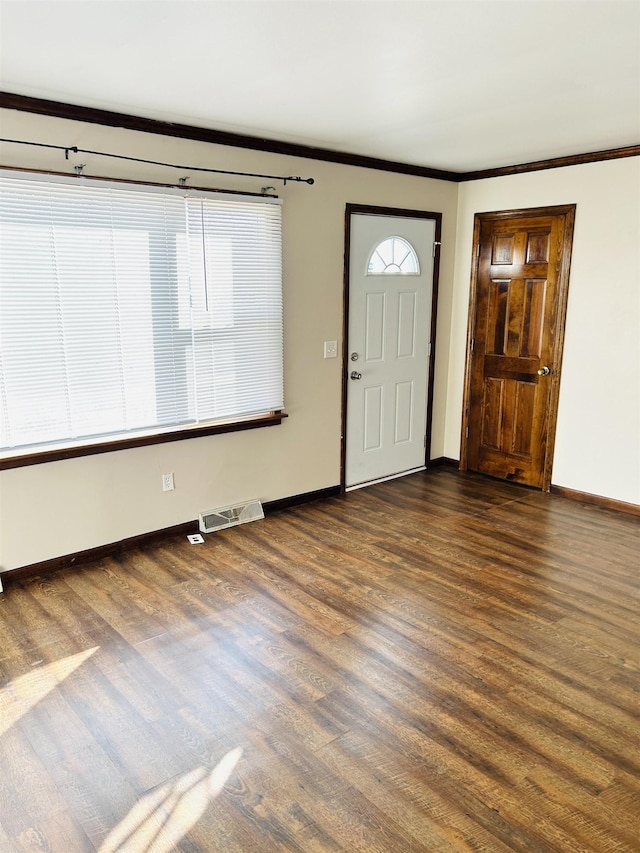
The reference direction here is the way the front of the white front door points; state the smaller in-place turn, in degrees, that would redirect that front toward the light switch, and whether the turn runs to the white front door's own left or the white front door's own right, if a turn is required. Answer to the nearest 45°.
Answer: approximately 90° to the white front door's own right

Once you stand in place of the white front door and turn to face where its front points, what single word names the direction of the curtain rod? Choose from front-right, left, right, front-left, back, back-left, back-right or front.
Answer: right

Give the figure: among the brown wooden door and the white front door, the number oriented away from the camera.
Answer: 0

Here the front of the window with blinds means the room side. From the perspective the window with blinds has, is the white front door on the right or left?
on its left

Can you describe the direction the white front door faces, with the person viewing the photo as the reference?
facing the viewer and to the right of the viewer

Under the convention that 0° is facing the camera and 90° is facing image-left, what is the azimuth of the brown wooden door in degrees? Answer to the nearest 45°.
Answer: approximately 45°

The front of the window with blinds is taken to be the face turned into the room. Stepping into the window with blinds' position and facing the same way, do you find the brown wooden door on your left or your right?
on your left

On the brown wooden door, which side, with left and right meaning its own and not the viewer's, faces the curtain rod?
front

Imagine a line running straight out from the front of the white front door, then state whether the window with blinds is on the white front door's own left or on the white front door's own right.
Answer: on the white front door's own right

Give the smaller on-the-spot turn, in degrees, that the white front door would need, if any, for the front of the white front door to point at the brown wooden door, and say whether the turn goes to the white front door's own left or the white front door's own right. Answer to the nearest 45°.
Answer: approximately 45° to the white front door's own left

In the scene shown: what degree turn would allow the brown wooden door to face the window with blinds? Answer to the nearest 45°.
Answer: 0° — it already faces it
